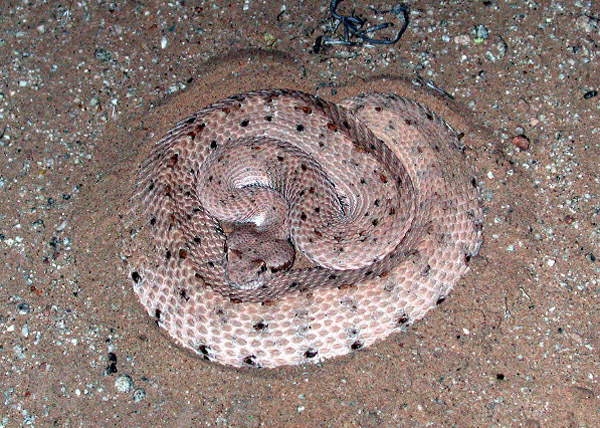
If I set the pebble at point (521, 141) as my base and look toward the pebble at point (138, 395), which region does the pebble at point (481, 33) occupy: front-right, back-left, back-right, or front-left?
back-right

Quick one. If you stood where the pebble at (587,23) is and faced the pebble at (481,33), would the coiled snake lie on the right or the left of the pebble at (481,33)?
left

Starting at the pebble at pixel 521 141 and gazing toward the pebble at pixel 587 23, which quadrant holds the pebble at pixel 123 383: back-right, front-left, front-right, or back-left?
back-left
